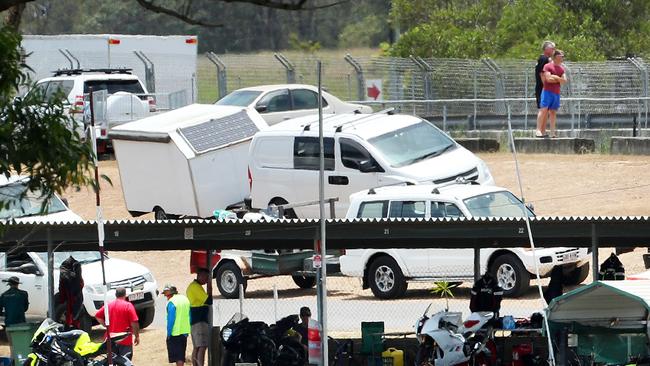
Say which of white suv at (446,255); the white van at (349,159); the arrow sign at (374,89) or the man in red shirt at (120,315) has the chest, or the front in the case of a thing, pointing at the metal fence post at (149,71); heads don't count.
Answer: the man in red shirt

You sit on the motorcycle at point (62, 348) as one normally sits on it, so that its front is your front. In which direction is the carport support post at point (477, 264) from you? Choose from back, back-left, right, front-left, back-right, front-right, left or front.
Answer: back

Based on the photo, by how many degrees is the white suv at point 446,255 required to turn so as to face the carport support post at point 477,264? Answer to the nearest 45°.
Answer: approximately 45° to its right

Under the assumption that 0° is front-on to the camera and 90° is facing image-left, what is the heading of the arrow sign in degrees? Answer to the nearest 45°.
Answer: approximately 0°

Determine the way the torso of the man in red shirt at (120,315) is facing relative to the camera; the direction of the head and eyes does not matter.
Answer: away from the camera

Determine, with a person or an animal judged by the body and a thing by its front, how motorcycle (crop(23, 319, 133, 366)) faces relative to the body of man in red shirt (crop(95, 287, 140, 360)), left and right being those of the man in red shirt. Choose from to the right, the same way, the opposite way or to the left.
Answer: to the left

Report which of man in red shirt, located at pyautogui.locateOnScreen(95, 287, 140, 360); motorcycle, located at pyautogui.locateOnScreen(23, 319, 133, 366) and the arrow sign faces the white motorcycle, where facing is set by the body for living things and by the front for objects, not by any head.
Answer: the arrow sign

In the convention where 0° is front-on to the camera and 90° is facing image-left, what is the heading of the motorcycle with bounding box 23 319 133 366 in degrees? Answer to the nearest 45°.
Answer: approximately 90°

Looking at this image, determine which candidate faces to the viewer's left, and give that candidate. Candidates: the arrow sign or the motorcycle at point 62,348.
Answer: the motorcycle

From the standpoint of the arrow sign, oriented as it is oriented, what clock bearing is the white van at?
The white van is roughly at 12 o'clock from the arrow sign.
